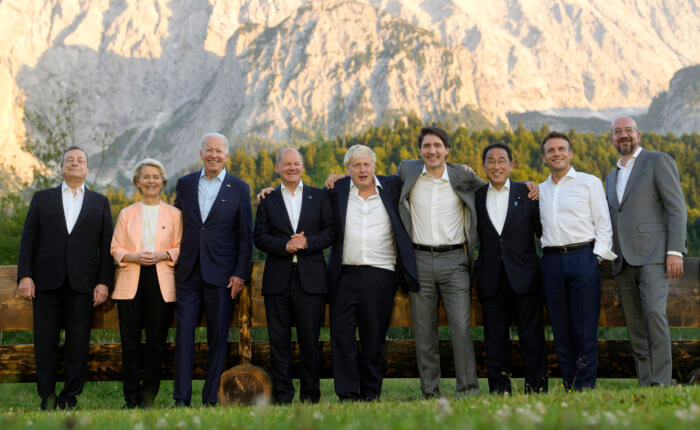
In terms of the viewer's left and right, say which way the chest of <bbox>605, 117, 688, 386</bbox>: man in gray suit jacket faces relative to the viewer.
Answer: facing the viewer and to the left of the viewer

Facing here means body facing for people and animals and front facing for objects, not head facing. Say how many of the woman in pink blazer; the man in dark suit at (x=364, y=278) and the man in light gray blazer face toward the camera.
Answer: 3

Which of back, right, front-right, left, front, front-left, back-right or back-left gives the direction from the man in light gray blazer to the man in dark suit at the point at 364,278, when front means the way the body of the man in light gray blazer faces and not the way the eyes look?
right

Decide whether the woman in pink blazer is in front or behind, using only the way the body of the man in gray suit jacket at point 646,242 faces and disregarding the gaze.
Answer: in front

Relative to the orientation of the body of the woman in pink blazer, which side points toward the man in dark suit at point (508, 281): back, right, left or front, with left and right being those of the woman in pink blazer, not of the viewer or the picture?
left

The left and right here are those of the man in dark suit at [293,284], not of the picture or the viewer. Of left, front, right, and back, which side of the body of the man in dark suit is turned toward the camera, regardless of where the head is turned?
front

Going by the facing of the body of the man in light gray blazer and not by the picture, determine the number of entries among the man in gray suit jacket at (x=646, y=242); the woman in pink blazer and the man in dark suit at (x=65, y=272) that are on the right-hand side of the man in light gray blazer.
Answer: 2

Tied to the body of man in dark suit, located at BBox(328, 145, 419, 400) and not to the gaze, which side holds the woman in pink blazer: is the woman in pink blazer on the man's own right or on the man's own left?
on the man's own right

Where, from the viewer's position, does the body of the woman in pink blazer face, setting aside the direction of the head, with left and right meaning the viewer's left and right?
facing the viewer

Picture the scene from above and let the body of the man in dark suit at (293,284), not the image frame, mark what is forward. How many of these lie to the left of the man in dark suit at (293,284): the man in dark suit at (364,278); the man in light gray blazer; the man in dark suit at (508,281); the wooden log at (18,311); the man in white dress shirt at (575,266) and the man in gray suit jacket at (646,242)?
5
